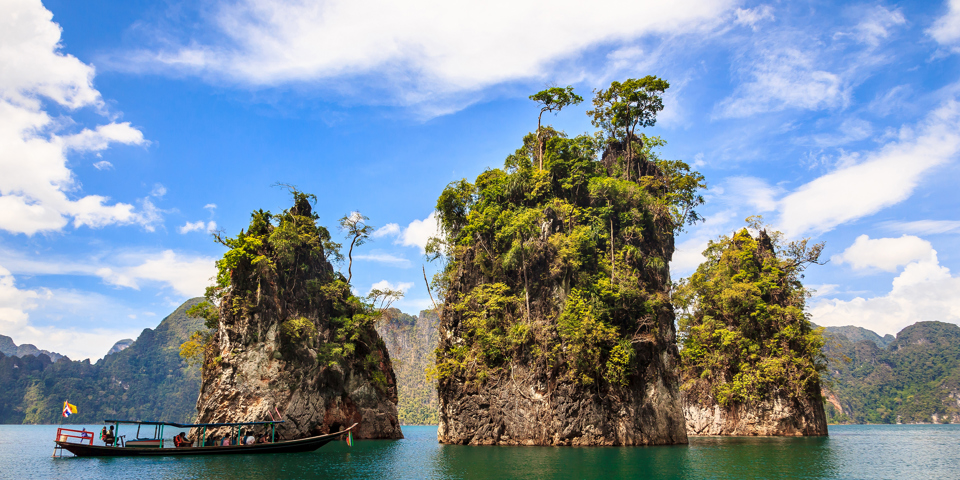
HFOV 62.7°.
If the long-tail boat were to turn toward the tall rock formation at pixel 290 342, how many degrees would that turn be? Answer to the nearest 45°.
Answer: approximately 45° to its left

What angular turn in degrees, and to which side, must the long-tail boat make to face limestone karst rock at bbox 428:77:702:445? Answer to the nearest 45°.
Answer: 0° — it already faces it

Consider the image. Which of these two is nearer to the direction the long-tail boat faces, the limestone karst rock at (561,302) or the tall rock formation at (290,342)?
the limestone karst rock

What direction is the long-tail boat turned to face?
to the viewer's right
